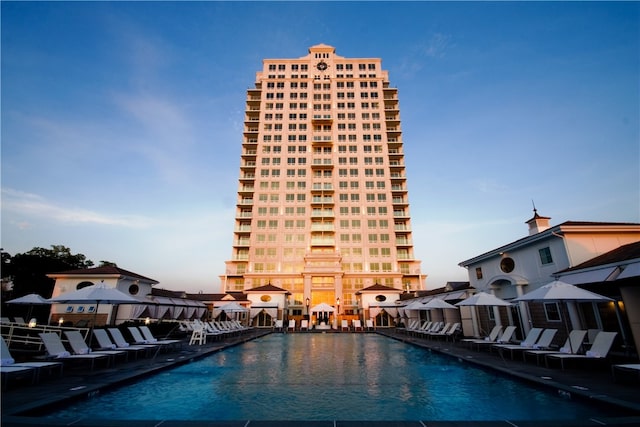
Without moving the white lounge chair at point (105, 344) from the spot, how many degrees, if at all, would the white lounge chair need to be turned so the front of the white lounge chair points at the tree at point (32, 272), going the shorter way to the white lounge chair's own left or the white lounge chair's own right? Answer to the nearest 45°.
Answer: approximately 135° to the white lounge chair's own left

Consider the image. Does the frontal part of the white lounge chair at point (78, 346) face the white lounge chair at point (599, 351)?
yes

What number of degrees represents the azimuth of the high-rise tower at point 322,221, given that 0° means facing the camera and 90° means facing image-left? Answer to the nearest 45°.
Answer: approximately 0°

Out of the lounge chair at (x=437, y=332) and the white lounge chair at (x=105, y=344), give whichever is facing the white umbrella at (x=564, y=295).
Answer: the white lounge chair

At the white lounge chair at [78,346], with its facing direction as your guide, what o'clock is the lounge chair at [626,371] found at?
The lounge chair is roughly at 12 o'clock from the white lounge chair.

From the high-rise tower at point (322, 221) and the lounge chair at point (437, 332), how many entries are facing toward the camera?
1

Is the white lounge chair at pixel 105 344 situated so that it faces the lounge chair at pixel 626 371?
yes

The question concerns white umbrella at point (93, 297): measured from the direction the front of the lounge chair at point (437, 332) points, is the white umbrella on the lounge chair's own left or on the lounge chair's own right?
on the lounge chair's own left

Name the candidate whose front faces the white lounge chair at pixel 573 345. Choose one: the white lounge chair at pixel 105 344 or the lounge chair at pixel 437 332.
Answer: the white lounge chair at pixel 105 344

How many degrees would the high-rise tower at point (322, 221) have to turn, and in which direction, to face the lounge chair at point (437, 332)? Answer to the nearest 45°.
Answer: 0° — it already faces it

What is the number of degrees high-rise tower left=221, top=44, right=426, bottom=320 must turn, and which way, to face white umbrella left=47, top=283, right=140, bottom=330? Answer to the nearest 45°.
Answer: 0° — it already faces it

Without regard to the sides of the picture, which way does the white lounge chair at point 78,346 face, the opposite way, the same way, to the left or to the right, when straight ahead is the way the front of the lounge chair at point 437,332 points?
the opposite way

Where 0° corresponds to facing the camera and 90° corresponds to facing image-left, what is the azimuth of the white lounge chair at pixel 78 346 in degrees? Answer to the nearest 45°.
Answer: approximately 315°

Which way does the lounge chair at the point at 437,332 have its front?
to the viewer's left
